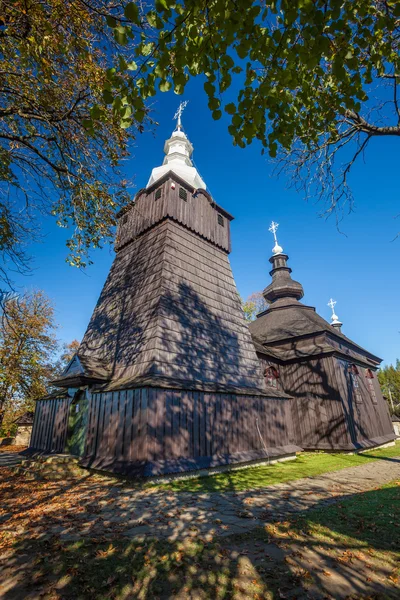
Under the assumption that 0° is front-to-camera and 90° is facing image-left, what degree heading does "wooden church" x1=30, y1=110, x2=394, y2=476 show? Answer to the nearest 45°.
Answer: approximately 45°
